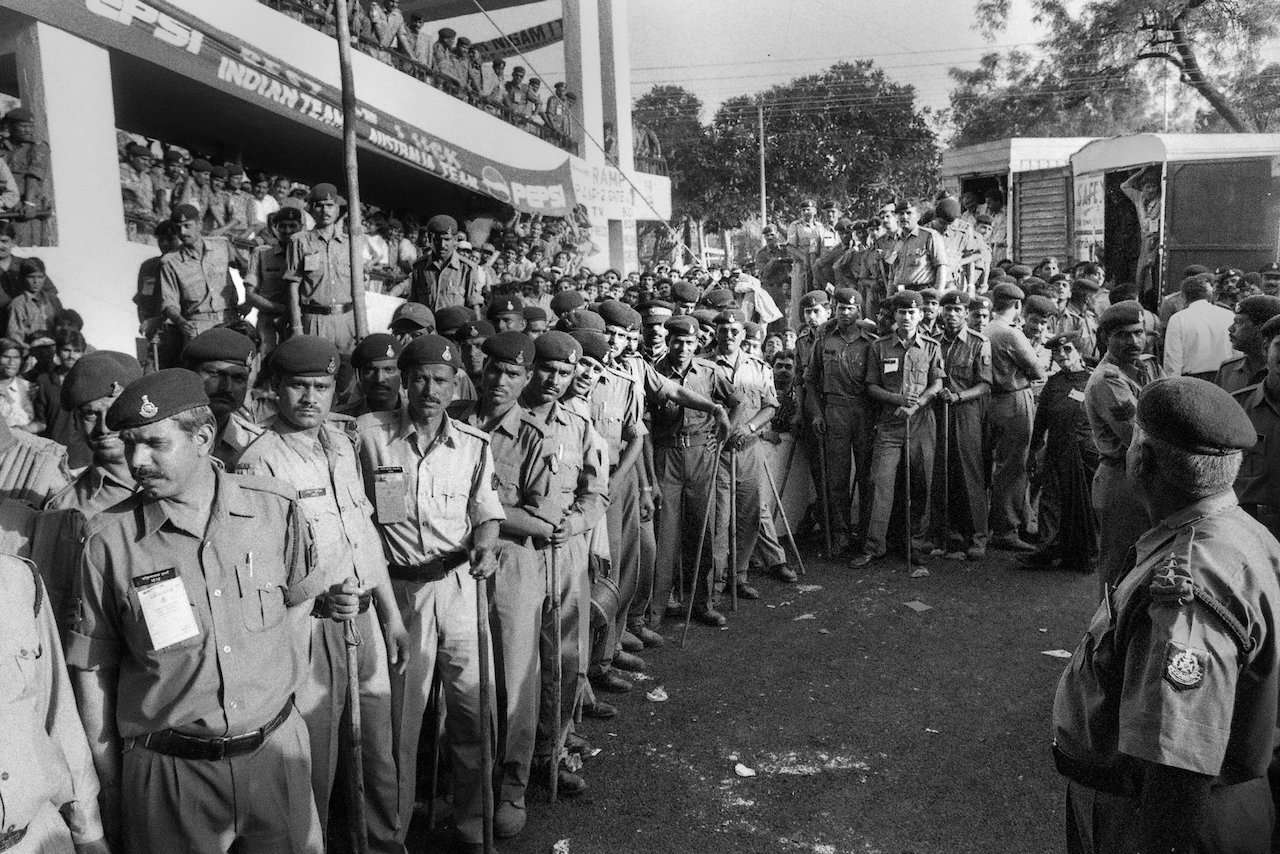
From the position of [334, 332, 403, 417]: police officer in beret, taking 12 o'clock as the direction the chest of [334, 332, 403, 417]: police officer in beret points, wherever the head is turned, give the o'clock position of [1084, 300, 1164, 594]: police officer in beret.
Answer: [1084, 300, 1164, 594]: police officer in beret is roughly at 9 o'clock from [334, 332, 403, 417]: police officer in beret.

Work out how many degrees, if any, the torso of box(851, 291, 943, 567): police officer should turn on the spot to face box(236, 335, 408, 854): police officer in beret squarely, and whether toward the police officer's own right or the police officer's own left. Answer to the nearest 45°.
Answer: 0° — they already face them

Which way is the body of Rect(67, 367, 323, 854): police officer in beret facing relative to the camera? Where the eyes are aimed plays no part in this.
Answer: toward the camera

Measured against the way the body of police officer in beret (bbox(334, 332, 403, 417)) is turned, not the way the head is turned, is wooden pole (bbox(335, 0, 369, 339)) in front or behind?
behind

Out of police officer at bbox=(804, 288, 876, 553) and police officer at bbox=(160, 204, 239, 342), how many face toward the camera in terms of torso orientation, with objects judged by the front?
2

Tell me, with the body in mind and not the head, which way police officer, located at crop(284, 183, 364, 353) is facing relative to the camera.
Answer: toward the camera

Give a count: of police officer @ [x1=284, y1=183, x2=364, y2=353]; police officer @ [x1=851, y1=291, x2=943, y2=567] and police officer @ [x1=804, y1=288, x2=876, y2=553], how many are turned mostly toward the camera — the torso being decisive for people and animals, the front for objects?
3

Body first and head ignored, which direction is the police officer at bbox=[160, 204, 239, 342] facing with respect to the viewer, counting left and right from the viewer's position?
facing the viewer

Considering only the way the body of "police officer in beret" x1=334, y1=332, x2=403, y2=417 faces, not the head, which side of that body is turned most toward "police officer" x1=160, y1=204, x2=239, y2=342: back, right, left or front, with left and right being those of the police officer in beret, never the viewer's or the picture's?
back

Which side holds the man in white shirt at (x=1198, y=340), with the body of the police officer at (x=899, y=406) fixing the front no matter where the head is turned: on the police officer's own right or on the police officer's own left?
on the police officer's own left

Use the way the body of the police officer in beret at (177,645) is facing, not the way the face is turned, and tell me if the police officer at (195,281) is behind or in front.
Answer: behind

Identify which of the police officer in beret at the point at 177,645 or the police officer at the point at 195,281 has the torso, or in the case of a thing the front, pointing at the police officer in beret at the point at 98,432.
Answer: the police officer

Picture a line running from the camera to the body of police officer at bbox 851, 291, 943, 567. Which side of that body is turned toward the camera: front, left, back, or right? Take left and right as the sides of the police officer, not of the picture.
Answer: front
